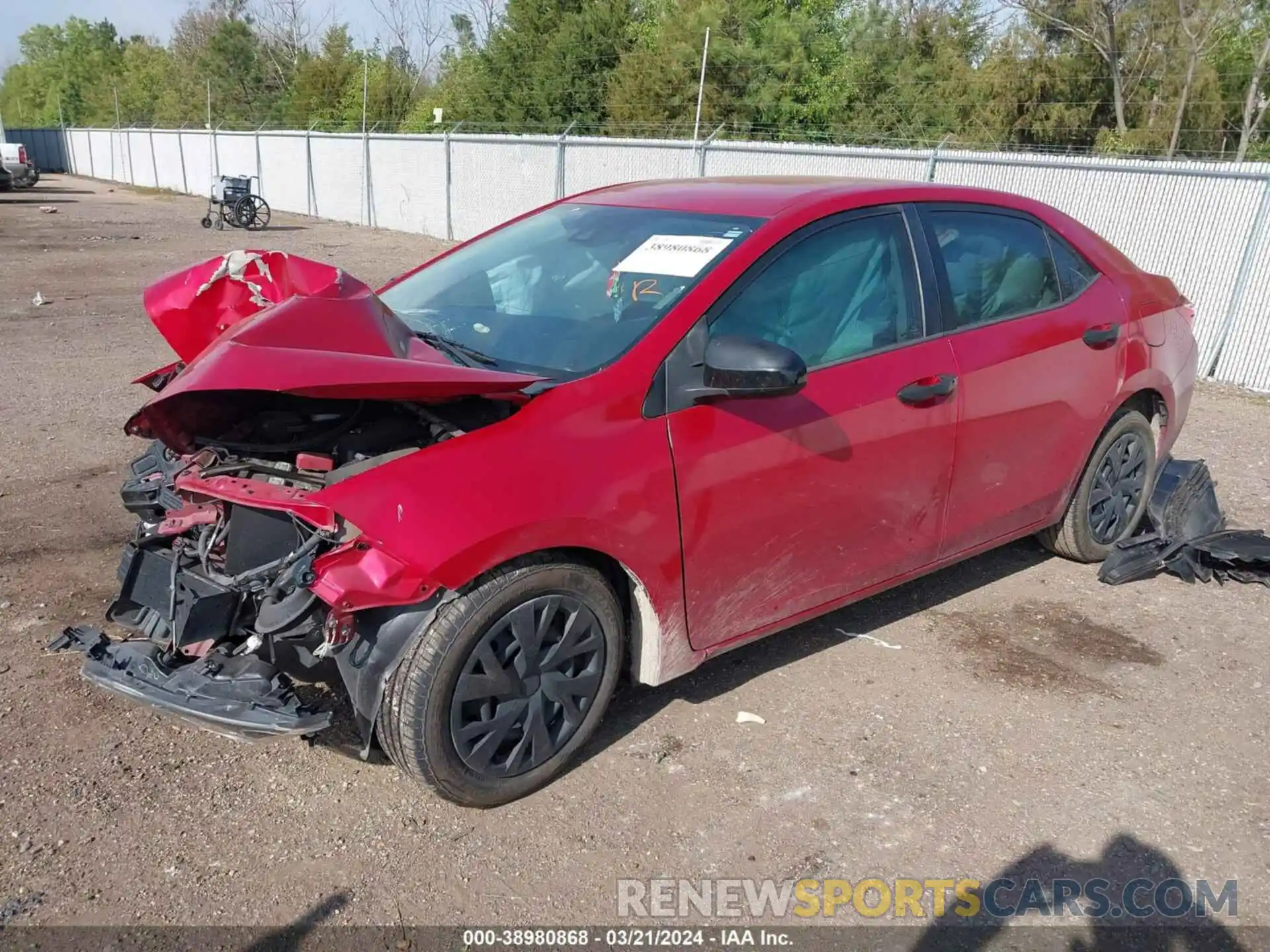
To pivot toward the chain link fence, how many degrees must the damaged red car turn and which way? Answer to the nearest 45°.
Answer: approximately 135° to its right

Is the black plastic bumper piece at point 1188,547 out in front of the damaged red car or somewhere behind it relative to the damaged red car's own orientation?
behind

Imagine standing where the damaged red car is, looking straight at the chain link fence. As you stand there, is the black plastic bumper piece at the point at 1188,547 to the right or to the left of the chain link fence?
right

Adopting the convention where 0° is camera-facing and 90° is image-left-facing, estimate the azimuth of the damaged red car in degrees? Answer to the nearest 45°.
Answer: approximately 45°
